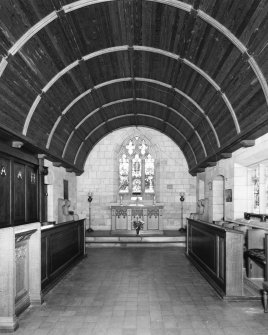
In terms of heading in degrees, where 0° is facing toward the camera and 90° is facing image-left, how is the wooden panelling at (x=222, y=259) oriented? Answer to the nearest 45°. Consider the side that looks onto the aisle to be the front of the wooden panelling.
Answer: approximately 90°

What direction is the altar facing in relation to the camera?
toward the camera

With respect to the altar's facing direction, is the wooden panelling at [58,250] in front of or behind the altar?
in front

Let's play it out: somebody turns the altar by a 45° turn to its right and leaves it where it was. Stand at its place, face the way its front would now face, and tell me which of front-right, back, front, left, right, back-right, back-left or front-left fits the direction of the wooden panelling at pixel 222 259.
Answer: front-left

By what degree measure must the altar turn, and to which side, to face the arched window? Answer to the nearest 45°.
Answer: approximately 180°
